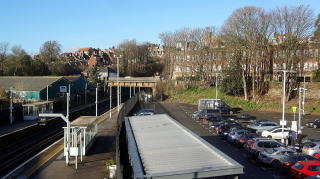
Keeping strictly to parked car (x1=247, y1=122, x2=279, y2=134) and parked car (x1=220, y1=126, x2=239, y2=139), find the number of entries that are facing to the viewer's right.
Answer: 0

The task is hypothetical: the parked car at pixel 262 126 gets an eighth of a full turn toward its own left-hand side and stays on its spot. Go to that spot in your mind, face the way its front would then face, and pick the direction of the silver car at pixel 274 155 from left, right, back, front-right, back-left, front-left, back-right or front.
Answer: front

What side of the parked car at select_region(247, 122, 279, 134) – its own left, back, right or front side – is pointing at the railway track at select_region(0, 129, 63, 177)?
front
